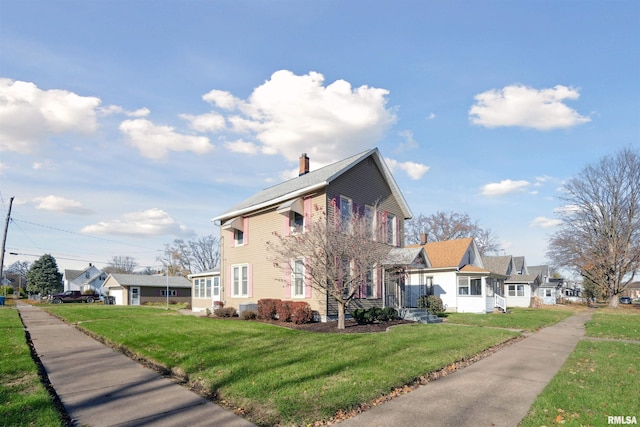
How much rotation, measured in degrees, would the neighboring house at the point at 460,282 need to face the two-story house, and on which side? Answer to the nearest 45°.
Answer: approximately 90° to its right

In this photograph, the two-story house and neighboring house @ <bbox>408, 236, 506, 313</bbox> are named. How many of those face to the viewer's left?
0

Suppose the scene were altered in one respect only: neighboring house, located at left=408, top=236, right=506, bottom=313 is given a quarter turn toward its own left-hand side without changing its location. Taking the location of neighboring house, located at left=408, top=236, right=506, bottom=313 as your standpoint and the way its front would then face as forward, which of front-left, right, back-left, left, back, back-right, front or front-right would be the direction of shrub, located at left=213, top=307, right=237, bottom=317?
back

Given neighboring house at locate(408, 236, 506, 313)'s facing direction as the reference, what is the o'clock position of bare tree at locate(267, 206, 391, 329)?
The bare tree is roughly at 2 o'clock from the neighboring house.

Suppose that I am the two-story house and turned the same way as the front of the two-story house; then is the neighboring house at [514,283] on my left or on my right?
on my left

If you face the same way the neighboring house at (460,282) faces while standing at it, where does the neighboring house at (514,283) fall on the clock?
the neighboring house at (514,283) is roughly at 8 o'clock from the neighboring house at (460,282).

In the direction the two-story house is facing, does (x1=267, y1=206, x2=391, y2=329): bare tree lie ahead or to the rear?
ahead

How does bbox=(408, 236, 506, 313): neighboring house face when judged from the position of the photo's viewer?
facing the viewer and to the right of the viewer

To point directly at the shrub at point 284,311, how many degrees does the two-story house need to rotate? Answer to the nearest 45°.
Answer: approximately 45° to its right
